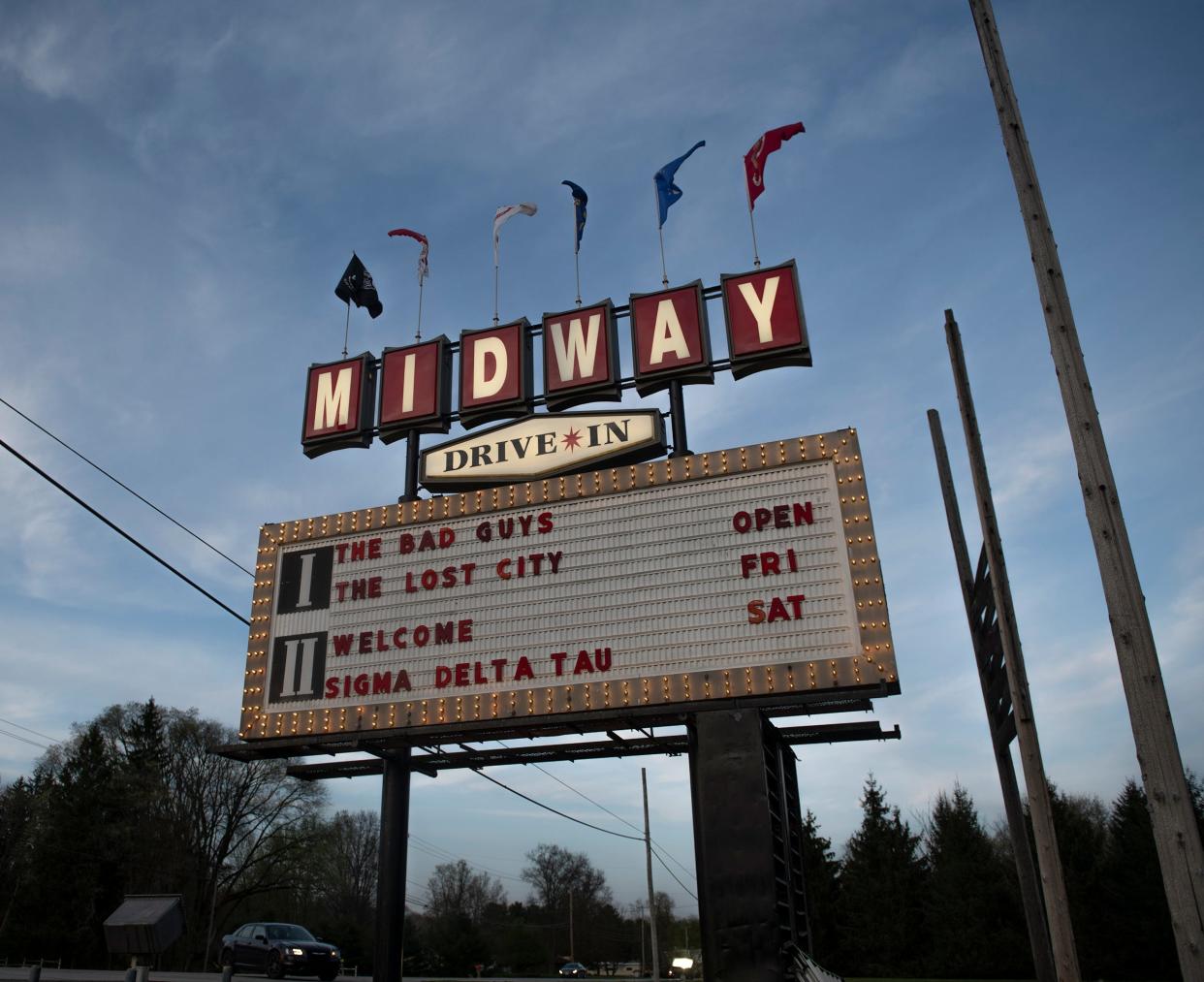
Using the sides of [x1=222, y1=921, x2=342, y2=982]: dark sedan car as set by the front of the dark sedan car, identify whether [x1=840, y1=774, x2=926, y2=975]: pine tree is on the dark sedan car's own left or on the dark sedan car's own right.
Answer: on the dark sedan car's own left

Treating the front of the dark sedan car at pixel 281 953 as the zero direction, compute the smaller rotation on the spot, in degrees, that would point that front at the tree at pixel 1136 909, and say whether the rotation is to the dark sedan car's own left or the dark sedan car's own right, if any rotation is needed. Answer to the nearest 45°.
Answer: approximately 45° to the dark sedan car's own left

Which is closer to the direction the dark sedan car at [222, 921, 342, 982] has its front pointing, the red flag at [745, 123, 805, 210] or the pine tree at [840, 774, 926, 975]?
the red flag

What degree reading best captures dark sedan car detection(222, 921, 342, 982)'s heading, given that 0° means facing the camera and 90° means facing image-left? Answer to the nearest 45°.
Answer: approximately 315°
